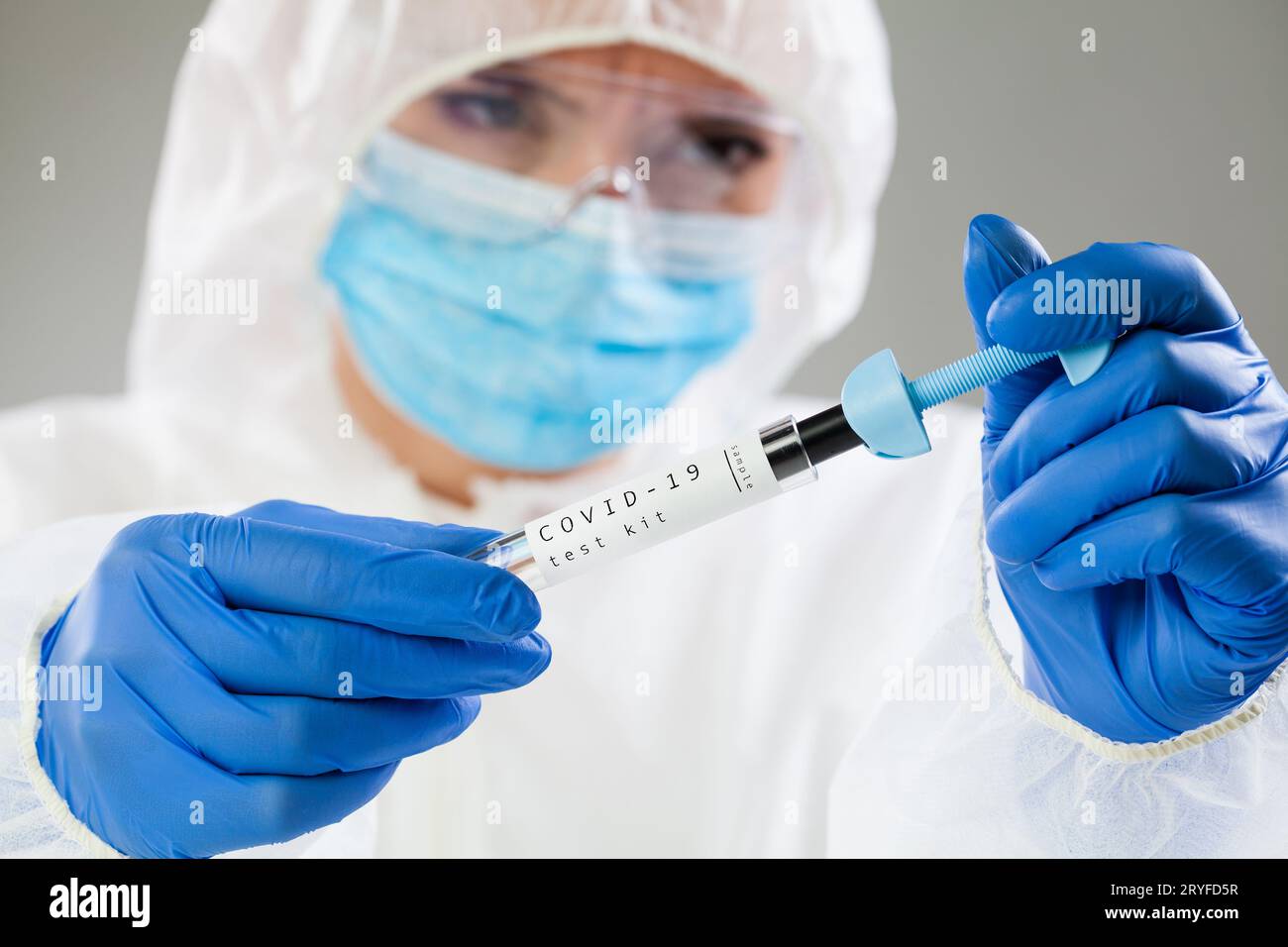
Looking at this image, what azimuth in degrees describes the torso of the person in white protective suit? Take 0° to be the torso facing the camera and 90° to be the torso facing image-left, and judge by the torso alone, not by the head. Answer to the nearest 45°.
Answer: approximately 0°
